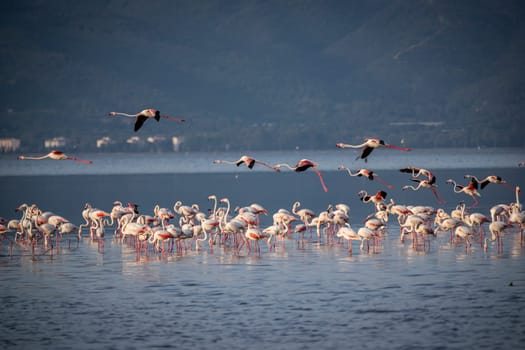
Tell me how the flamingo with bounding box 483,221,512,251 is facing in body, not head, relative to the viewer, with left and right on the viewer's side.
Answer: facing to the left of the viewer

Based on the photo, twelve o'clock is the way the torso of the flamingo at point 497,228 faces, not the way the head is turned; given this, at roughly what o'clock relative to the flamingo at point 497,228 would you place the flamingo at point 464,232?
the flamingo at point 464,232 is roughly at 12 o'clock from the flamingo at point 497,228.
